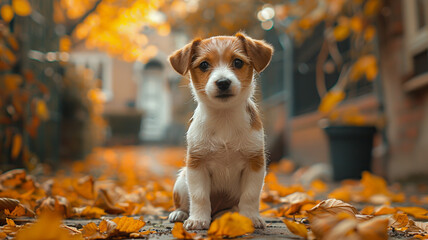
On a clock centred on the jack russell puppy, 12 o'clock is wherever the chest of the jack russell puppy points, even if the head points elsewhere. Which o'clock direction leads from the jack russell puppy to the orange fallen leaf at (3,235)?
The orange fallen leaf is roughly at 2 o'clock from the jack russell puppy.

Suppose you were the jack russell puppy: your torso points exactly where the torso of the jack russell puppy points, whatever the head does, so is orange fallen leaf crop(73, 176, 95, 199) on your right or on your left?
on your right

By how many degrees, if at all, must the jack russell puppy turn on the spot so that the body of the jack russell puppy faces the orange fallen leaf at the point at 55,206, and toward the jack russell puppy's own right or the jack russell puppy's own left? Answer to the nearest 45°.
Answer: approximately 90° to the jack russell puppy's own right

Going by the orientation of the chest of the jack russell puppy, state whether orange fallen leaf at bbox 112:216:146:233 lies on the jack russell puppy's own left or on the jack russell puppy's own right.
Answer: on the jack russell puppy's own right

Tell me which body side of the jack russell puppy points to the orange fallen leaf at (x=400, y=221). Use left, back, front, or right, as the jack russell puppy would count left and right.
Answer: left

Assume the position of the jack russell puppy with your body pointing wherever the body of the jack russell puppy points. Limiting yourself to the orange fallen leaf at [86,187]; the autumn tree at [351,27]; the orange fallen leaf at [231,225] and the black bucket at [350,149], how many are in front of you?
1

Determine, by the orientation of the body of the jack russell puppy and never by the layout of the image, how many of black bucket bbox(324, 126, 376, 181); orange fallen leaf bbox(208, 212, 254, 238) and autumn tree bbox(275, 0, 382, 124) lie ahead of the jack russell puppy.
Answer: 1

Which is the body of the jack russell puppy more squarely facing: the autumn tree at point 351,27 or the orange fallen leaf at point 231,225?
the orange fallen leaf

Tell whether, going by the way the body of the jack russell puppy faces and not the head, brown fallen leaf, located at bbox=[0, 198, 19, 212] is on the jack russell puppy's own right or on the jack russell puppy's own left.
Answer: on the jack russell puppy's own right

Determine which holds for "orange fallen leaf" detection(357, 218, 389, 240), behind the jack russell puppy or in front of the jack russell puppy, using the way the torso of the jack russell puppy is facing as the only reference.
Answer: in front

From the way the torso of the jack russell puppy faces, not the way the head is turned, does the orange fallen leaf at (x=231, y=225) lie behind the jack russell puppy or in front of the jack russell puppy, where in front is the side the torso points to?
in front

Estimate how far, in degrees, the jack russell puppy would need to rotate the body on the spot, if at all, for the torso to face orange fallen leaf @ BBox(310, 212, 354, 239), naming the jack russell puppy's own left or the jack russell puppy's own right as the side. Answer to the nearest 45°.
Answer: approximately 45° to the jack russell puppy's own left

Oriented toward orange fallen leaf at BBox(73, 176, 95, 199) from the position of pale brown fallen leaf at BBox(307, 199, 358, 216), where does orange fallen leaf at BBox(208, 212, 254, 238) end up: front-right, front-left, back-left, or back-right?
front-left

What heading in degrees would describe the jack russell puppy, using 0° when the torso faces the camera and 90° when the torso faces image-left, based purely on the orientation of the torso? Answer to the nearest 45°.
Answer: approximately 0°
